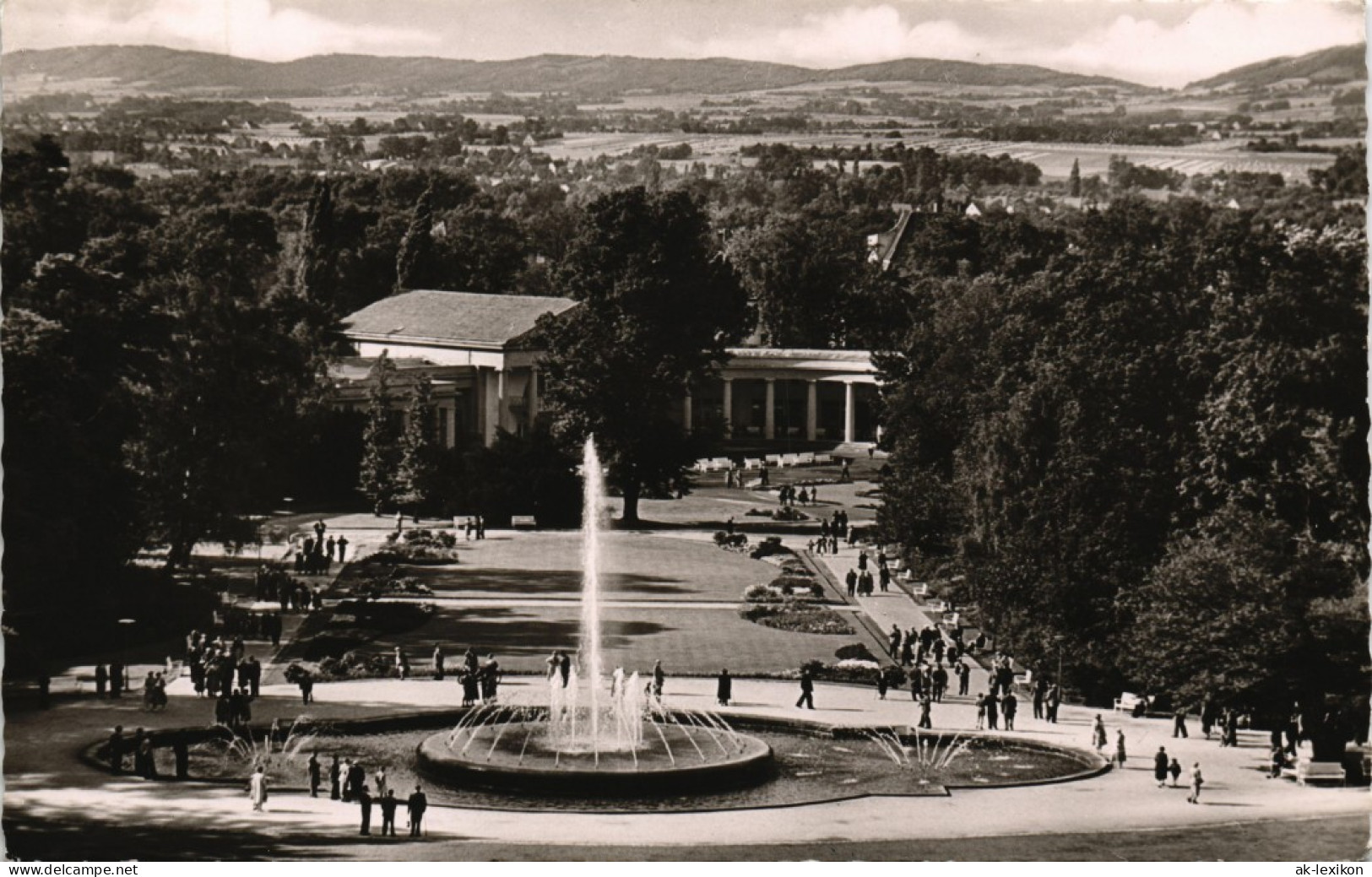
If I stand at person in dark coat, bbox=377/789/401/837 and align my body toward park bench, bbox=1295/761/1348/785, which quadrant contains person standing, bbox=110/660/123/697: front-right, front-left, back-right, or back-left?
back-left

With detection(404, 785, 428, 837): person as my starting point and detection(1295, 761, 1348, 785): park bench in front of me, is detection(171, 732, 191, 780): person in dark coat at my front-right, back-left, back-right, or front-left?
back-left

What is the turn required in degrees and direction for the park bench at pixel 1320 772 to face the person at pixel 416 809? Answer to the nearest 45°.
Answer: approximately 45° to its right
